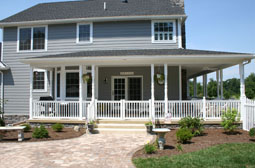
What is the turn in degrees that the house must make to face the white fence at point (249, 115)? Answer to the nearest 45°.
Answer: approximately 45° to its left

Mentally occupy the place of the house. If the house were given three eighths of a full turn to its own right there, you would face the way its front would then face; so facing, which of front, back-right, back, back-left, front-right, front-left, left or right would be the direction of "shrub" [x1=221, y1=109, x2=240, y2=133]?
back

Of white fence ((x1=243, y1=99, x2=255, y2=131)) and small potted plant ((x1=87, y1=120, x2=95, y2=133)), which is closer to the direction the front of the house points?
the small potted plant

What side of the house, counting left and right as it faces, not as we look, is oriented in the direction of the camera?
front

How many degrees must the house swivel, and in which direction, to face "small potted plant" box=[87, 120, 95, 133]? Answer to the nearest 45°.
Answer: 0° — it already faces it
